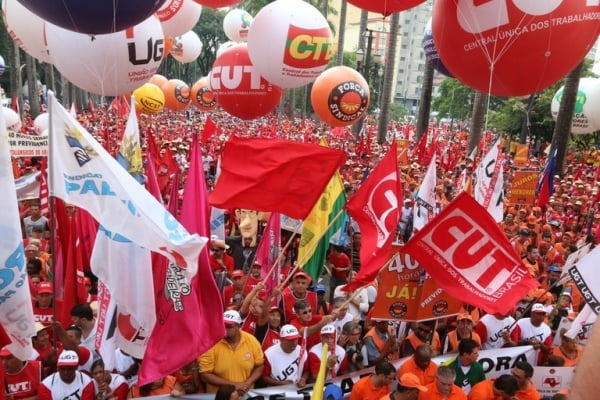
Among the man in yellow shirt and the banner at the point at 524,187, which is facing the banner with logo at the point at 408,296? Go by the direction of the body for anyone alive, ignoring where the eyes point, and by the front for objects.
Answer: the banner

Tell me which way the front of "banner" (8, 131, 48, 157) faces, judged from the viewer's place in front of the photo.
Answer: facing the viewer

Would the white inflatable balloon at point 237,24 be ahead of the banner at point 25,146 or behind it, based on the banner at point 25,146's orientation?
behind

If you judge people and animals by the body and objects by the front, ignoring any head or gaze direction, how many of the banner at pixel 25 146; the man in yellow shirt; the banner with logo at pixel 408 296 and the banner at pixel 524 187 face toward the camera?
4

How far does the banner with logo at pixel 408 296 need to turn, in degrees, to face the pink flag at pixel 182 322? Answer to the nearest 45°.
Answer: approximately 45° to its right

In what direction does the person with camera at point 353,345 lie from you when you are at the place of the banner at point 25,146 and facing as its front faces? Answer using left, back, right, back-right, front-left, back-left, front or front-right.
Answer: front-left

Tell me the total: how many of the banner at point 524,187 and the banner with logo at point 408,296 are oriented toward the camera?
2

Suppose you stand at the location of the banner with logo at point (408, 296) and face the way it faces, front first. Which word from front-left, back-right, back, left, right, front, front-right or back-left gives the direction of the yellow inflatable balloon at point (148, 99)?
back-right

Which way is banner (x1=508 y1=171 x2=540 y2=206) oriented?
toward the camera

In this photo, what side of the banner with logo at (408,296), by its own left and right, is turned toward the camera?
front

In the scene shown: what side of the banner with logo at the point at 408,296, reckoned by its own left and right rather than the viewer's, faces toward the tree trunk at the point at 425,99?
back

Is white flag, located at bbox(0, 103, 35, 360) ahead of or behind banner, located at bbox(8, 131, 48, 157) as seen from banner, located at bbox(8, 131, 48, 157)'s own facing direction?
ahead
